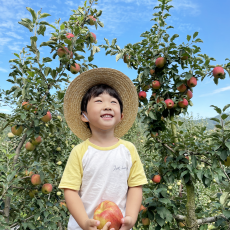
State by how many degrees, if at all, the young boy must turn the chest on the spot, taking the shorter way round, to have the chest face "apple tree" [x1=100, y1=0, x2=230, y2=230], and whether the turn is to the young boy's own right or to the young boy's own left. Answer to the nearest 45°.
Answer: approximately 135° to the young boy's own left

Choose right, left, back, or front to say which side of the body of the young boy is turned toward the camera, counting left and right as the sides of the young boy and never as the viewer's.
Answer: front
